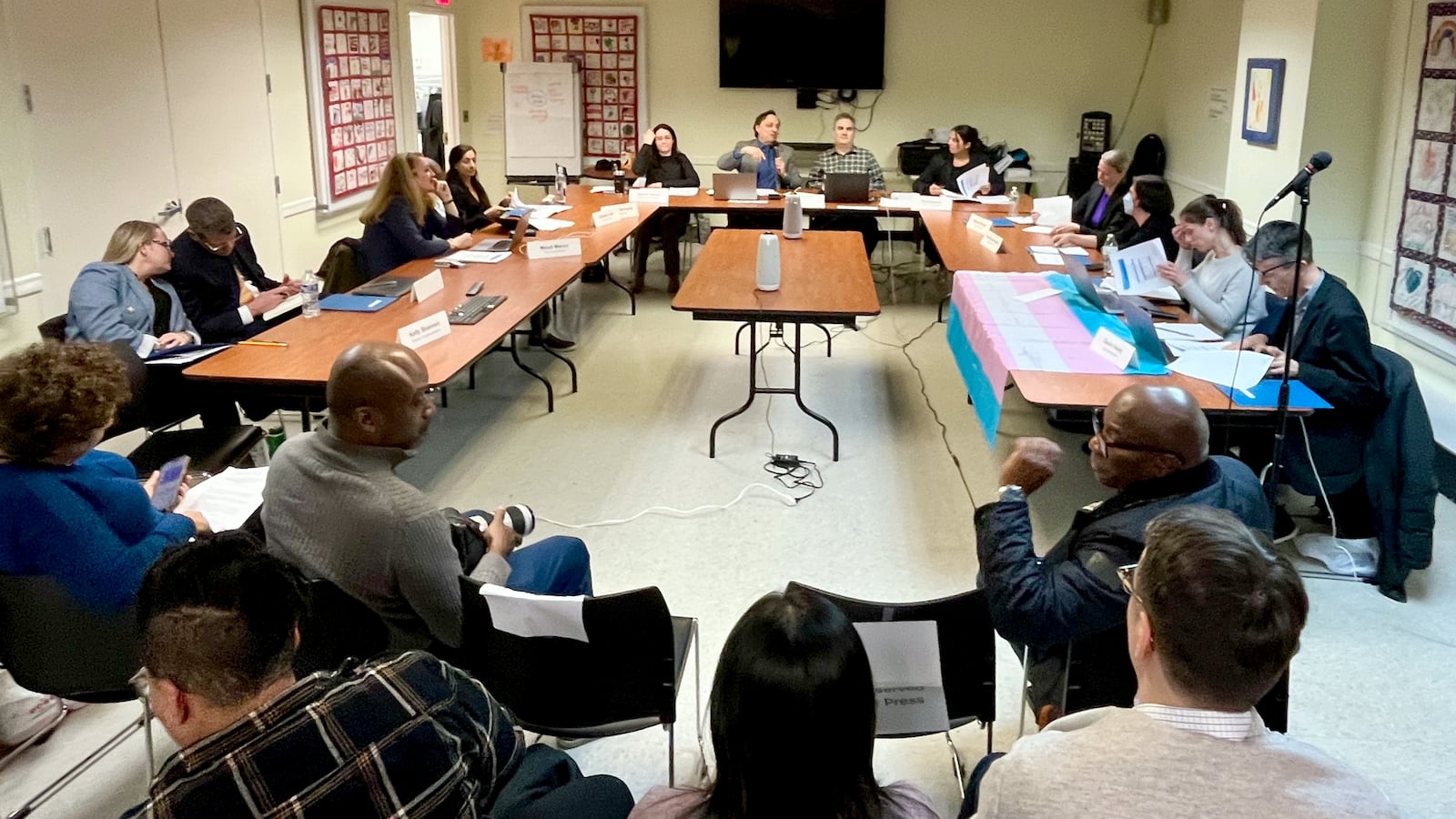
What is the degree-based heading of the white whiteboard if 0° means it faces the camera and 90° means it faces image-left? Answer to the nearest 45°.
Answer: approximately 0°

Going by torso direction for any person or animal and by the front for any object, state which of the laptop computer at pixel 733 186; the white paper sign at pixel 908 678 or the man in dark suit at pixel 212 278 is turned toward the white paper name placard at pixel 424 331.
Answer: the man in dark suit

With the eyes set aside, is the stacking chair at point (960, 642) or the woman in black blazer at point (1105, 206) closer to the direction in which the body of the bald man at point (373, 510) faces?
the woman in black blazer

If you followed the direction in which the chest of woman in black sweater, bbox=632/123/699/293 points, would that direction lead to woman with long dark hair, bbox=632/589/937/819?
yes

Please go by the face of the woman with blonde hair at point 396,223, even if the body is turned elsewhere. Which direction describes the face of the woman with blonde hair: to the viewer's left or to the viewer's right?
to the viewer's right

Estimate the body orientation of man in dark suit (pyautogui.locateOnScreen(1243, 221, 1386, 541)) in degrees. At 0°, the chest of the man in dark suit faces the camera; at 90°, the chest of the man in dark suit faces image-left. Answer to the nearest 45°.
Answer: approximately 90°

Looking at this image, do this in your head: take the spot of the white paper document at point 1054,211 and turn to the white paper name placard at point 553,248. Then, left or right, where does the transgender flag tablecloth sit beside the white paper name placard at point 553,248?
left

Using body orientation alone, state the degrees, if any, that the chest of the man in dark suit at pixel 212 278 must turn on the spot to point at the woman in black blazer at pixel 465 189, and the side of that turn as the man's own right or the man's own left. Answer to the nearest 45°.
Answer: approximately 90° to the man's own left

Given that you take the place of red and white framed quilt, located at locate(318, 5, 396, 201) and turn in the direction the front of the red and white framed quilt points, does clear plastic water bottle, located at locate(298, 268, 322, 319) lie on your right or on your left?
on your right

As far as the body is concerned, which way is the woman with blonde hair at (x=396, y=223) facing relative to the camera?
to the viewer's right

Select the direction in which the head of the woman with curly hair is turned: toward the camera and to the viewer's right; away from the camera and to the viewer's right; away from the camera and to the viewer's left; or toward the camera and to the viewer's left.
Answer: away from the camera and to the viewer's right
